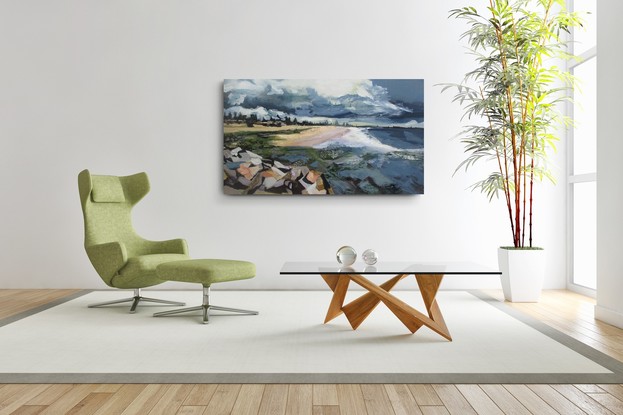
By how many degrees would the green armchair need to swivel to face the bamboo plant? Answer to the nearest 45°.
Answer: approximately 45° to its left

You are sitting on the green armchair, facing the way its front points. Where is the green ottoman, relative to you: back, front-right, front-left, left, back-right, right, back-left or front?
front

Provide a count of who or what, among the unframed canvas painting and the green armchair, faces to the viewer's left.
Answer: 0

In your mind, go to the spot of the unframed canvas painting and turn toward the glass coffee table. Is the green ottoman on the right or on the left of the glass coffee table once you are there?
right

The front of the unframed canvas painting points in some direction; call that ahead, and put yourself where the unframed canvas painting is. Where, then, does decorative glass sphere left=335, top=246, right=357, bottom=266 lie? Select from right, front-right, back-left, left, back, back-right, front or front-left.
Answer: front

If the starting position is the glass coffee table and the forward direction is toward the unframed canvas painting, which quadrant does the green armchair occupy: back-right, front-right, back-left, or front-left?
front-left

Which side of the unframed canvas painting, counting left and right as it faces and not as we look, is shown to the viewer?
front

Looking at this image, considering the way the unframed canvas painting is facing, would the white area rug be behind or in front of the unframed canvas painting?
in front

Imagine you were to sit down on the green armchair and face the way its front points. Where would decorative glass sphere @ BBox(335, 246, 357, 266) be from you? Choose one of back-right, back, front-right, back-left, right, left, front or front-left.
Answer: front

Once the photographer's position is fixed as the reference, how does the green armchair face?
facing the viewer and to the right of the viewer

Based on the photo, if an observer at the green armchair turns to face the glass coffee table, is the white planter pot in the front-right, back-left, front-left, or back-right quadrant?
front-left
